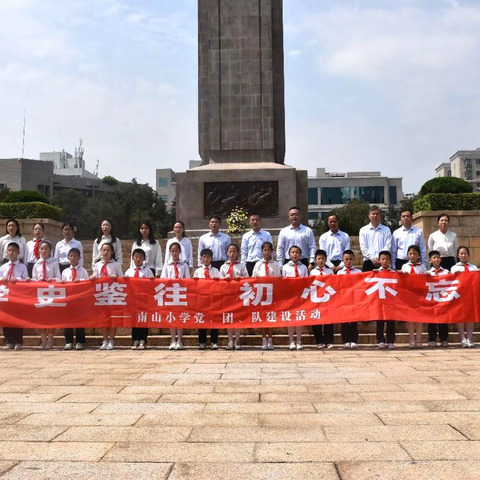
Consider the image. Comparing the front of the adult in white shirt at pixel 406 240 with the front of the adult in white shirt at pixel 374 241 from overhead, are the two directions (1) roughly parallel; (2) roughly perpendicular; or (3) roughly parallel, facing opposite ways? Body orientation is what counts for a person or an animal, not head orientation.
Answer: roughly parallel

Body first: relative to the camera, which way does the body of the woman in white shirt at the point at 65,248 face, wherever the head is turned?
toward the camera

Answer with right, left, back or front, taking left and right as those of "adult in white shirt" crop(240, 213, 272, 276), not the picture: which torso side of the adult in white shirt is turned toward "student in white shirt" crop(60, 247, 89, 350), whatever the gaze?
right

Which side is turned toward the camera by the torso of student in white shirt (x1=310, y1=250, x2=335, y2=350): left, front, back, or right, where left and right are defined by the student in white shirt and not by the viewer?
front

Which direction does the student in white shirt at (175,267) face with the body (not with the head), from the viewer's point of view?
toward the camera

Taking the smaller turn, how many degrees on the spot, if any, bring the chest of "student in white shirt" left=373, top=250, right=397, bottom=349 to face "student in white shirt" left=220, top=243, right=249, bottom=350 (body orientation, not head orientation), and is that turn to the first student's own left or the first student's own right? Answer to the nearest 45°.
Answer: approximately 90° to the first student's own right

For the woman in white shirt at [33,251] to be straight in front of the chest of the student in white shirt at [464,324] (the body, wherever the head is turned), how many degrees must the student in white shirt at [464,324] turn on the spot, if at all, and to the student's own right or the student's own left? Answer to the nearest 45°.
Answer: approximately 90° to the student's own right

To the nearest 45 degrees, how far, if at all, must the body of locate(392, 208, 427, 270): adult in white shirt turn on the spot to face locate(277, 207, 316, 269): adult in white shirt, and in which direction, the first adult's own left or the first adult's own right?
approximately 90° to the first adult's own right

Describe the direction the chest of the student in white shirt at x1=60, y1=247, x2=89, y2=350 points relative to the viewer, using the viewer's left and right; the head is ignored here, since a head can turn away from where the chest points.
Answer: facing the viewer

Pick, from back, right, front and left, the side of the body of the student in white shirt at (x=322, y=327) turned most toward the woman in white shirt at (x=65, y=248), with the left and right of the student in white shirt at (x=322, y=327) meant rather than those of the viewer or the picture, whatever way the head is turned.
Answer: right

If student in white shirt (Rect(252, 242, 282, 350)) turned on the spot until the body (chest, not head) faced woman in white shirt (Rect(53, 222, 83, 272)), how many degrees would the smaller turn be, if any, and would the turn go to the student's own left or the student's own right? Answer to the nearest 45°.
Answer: approximately 90° to the student's own right

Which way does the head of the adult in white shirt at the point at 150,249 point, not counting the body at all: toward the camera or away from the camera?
toward the camera

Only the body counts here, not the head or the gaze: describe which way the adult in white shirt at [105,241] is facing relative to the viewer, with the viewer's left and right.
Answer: facing the viewer

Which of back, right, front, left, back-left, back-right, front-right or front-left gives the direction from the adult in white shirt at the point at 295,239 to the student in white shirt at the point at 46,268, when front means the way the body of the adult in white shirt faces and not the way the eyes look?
right

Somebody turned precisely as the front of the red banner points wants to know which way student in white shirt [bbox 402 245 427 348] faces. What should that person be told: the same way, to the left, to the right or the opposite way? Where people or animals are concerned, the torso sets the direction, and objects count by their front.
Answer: the same way
